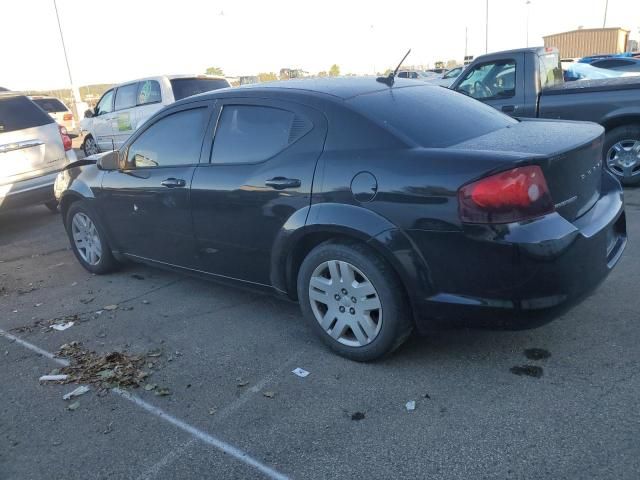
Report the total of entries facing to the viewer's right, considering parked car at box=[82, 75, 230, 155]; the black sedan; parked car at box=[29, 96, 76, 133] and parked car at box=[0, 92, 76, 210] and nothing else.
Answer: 0

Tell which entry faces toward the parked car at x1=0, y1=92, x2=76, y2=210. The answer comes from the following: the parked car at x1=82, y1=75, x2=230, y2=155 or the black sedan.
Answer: the black sedan

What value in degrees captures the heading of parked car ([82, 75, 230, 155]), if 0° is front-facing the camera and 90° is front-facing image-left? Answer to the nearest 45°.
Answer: approximately 135°

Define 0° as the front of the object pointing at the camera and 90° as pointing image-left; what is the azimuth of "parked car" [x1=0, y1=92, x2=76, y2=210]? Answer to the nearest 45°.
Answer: approximately 135°

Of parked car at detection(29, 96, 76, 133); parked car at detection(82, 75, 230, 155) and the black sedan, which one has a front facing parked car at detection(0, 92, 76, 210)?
the black sedan

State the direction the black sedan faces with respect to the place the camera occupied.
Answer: facing away from the viewer and to the left of the viewer

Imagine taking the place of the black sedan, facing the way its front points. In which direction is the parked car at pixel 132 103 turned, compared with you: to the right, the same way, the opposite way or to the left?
the same way

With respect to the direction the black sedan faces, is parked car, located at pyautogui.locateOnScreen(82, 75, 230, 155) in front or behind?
in front

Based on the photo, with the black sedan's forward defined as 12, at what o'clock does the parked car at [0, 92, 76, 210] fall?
The parked car is roughly at 12 o'clock from the black sedan.

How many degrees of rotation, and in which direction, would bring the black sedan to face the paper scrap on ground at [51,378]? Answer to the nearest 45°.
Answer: approximately 45° to its left

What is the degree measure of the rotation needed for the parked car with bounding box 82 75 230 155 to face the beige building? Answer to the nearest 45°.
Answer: approximately 90° to its right

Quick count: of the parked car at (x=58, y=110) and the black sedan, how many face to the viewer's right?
0

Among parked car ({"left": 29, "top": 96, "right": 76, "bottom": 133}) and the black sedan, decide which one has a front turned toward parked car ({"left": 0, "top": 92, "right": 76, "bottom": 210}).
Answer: the black sedan

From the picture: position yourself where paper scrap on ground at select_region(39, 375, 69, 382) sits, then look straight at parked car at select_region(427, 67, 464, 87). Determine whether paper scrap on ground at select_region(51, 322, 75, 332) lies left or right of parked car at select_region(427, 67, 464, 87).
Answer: left

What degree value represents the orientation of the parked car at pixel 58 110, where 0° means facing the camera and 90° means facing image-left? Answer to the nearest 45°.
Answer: approximately 135°
